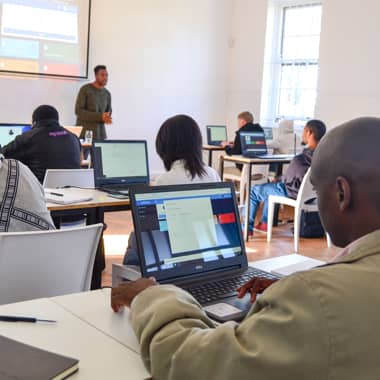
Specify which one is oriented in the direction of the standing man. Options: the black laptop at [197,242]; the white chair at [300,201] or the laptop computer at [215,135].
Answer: the white chair

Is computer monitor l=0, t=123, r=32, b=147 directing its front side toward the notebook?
yes

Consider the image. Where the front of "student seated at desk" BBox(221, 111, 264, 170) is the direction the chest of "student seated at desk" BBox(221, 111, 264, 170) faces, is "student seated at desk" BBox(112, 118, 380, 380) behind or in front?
behind

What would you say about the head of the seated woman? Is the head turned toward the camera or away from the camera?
away from the camera

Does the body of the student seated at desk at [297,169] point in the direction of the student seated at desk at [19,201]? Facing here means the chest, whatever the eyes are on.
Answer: no

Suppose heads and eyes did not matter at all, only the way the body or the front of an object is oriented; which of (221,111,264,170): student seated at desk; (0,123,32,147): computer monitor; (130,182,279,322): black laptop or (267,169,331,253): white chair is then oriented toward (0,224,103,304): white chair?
the computer monitor

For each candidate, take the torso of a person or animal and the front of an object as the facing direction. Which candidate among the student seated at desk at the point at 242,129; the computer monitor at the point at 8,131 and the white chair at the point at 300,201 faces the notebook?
the computer monitor

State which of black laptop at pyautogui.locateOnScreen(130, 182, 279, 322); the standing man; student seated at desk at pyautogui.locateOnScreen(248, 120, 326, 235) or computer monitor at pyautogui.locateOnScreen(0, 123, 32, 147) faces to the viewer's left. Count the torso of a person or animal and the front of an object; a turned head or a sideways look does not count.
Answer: the student seated at desk

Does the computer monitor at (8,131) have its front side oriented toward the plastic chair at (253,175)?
no

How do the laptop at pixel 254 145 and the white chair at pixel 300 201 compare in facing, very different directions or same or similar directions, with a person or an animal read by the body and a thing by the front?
very different directions

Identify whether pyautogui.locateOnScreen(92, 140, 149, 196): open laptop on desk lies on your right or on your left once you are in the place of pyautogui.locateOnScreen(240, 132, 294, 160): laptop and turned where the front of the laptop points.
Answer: on your right

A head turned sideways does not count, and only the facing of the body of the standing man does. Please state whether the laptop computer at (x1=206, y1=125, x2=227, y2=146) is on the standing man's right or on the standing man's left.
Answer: on the standing man's left

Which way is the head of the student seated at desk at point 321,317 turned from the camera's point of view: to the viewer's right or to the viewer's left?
to the viewer's left

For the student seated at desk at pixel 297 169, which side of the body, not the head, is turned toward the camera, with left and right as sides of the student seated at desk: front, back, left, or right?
left

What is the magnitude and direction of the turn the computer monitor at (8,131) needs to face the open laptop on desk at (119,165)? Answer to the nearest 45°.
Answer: approximately 45° to its left

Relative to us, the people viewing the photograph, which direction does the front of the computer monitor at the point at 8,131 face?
facing the viewer

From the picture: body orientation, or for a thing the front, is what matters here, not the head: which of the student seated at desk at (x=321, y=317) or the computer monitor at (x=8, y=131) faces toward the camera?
the computer monitor

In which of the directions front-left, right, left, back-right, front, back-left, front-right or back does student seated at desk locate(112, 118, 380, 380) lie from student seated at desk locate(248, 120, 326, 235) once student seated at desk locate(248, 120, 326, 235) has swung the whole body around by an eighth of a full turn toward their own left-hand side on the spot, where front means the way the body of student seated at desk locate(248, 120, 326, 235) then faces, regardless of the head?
front-left
